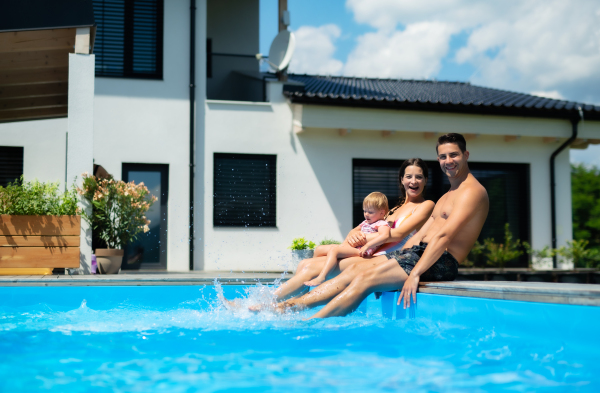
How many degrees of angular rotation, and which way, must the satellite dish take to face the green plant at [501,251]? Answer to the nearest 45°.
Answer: approximately 135° to its left

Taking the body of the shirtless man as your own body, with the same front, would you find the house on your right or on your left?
on your right

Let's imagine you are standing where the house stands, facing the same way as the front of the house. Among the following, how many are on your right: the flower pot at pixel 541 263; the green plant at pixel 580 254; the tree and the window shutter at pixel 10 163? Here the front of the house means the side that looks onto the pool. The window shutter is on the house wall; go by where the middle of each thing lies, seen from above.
1

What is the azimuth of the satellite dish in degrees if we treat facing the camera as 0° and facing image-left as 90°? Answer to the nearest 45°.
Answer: approximately 45°

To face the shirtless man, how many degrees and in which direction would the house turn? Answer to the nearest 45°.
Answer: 0° — it already faces them

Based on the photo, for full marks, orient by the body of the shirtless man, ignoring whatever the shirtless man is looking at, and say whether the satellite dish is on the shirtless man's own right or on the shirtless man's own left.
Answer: on the shirtless man's own right

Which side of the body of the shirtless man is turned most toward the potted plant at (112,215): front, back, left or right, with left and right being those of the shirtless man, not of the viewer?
right

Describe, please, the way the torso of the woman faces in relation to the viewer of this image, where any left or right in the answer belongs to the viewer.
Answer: facing the viewer and to the left of the viewer

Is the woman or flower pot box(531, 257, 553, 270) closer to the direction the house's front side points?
the woman

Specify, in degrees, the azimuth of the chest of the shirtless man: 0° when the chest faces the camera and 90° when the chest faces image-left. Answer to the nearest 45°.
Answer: approximately 45°

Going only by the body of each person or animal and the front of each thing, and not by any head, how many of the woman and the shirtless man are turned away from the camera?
0

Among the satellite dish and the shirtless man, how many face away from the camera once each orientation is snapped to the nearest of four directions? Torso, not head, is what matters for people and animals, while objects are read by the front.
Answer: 0
